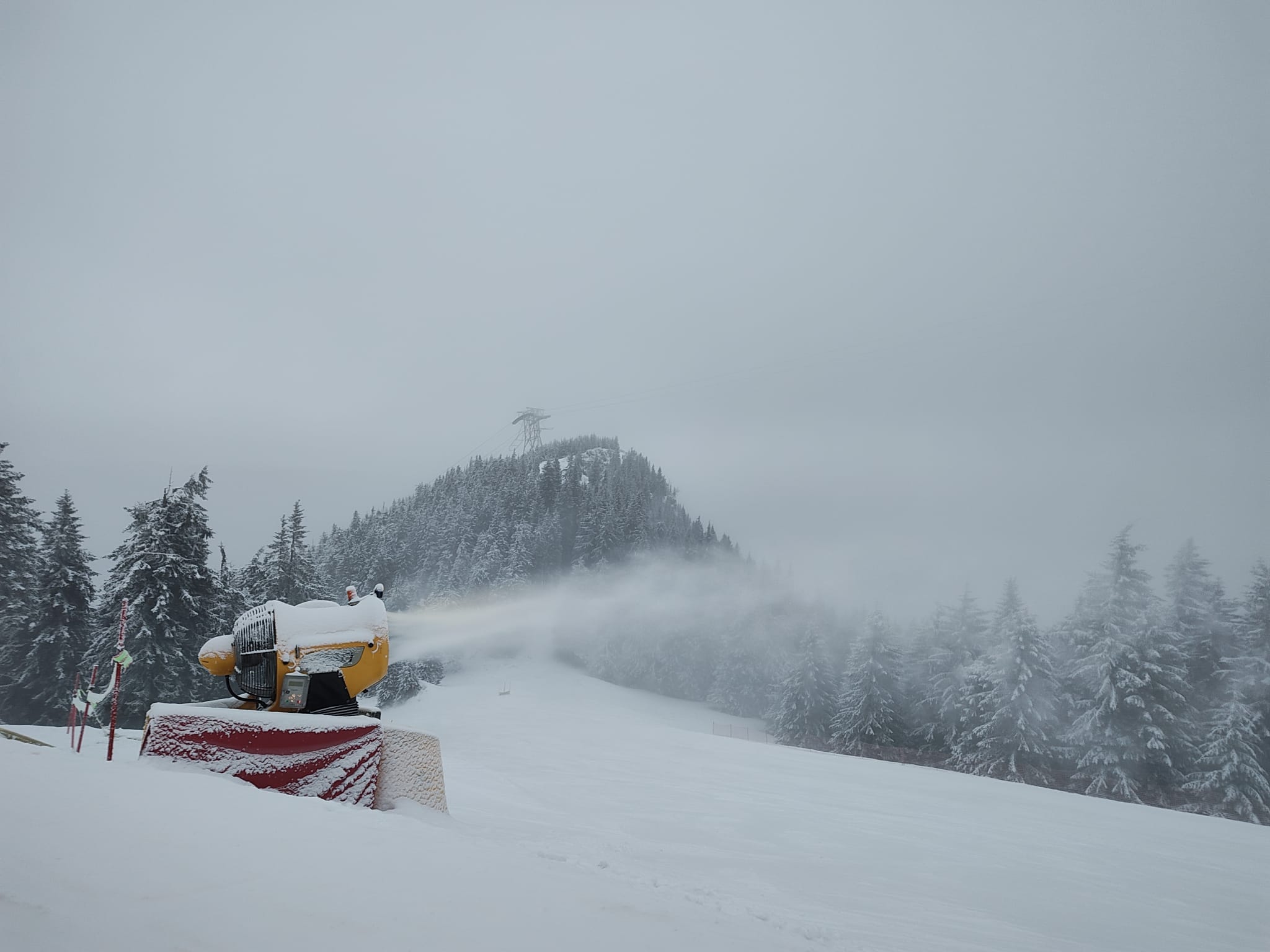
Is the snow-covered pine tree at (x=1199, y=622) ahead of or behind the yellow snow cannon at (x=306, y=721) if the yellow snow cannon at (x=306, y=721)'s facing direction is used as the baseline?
ahead

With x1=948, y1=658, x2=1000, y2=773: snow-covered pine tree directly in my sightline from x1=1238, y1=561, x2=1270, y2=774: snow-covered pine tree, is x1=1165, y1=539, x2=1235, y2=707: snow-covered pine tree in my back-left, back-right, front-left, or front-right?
front-right

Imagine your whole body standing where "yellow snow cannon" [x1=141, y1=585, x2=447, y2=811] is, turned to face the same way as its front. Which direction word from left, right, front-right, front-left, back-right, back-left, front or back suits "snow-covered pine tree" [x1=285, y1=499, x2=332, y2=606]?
left

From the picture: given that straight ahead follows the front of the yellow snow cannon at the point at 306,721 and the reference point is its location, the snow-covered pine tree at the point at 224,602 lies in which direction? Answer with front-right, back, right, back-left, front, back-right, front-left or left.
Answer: left

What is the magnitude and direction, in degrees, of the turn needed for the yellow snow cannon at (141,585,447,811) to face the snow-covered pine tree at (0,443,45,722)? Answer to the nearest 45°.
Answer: approximately 90° to its left

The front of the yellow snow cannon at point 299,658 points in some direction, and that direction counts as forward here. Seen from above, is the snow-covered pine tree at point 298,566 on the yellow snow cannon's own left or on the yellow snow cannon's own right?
on the yellow snow cannon's own left

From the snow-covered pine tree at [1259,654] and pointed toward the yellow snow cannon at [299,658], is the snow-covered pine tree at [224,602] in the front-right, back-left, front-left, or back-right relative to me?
front-right

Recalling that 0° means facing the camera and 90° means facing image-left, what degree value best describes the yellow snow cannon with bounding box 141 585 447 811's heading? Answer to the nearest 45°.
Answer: approximately 270°

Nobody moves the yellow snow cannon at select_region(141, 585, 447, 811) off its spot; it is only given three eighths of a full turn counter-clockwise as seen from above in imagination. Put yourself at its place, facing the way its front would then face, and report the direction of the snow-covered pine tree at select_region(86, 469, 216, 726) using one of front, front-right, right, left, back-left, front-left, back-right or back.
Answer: front-right
